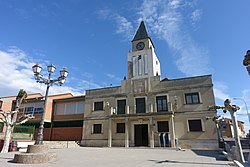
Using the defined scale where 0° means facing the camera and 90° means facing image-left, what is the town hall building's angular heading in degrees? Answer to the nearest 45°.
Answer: approximately 0°
